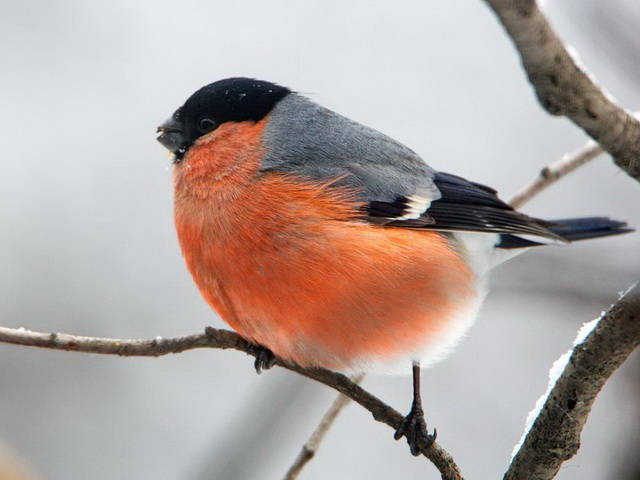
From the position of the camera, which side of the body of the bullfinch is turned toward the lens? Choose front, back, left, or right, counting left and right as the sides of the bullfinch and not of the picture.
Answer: left

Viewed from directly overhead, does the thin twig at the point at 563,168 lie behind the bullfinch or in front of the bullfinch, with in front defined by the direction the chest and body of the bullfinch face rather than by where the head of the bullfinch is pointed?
behind

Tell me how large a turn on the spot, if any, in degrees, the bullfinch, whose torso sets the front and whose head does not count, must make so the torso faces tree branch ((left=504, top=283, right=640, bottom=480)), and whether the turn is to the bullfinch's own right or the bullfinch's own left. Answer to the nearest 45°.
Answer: approximately 135° to the bullfinch's own left
